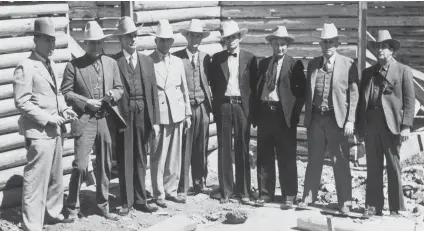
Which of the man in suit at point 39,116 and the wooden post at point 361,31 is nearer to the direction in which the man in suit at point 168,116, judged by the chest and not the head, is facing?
the man in suit

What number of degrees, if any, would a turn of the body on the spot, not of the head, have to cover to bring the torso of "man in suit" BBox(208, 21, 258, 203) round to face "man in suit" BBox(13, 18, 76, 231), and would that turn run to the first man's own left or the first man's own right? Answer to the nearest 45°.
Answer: approximately 45° to the first man's own right

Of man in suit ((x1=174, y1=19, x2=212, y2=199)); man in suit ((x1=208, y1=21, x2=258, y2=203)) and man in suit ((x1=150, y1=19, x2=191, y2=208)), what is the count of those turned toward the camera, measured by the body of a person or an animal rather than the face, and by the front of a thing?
3

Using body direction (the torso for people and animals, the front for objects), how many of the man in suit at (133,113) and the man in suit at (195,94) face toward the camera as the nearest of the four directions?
2

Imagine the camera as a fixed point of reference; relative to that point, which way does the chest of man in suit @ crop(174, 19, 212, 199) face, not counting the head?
toward the camera

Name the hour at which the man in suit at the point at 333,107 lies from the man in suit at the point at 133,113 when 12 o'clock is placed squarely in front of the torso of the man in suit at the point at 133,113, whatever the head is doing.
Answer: the man in suit at the point at 333,107 is roughly at 9 o'clock from the man in suit at the point at 133,113.

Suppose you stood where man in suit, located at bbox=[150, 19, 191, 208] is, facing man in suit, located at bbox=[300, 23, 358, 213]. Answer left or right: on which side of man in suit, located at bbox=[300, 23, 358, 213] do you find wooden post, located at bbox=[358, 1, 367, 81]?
left

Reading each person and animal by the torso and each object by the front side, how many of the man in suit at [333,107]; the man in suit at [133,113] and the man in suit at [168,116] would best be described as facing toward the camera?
3

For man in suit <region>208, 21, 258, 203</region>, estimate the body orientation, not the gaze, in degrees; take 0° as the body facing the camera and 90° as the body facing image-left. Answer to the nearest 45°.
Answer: approximately 0°

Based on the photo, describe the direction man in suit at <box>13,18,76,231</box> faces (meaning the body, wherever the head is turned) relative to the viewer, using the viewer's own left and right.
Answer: facing the viewer and to the right of the viewer

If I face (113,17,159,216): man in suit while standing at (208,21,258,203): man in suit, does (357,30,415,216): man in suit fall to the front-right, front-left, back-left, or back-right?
back-left

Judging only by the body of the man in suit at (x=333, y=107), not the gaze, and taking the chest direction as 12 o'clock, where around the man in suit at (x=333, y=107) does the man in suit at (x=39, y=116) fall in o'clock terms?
the man in suit at (x=39, y=116) is roughly at 2 o'clock from the man in suit at (x=333, y=107).

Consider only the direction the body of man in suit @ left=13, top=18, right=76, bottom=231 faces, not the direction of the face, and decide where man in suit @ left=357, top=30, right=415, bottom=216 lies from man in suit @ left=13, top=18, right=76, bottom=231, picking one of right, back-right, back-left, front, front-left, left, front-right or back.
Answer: front-left

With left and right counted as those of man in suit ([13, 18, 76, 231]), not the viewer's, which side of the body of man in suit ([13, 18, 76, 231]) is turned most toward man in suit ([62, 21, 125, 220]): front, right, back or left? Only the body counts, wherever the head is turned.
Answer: left

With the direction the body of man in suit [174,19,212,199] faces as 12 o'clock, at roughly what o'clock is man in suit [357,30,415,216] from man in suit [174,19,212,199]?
man in suit [357,30,415,216] is roughly at 10 o'clock from man in suit [174,19,212,199].
